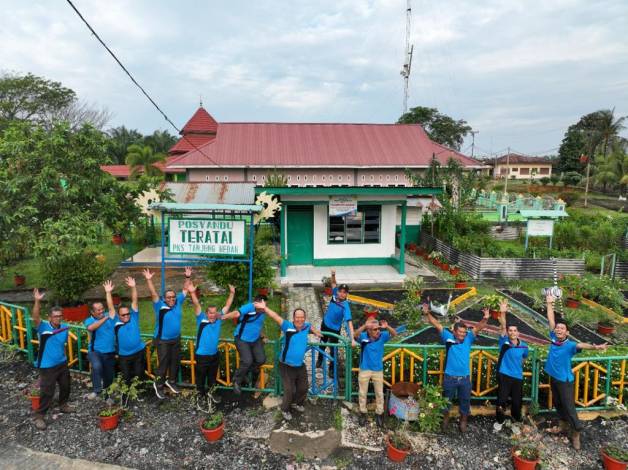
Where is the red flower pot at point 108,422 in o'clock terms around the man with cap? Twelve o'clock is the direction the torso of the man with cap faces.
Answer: The red flower pot is roughly at 2 o'clock from the man with cap.

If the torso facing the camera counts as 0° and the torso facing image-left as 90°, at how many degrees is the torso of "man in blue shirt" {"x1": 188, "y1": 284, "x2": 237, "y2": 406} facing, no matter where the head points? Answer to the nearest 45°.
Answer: approximately 0°

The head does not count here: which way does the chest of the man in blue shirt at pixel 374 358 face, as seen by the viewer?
toward the camera

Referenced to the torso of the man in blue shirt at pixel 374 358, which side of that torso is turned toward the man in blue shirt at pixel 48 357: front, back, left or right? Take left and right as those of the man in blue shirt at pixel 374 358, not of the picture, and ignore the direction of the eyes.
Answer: right

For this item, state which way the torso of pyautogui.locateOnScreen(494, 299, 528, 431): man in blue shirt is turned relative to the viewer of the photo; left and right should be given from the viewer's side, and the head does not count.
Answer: facing the viewer

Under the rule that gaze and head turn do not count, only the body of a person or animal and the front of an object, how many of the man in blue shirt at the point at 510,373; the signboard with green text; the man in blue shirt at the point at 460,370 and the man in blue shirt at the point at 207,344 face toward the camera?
4

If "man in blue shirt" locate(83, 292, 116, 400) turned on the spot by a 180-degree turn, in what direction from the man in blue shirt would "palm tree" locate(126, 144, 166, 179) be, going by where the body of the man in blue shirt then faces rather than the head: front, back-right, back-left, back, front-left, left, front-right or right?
front-right

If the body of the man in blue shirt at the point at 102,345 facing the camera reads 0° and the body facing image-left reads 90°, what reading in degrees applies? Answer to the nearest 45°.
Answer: approximately 315°

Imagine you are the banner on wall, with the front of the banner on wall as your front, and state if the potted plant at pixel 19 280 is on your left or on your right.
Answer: on your right

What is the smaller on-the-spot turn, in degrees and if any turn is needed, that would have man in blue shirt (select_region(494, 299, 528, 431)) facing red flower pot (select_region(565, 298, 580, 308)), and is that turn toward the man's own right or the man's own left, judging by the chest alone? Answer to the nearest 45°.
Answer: approximately 180°

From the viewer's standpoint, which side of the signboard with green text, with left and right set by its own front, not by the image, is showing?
front
